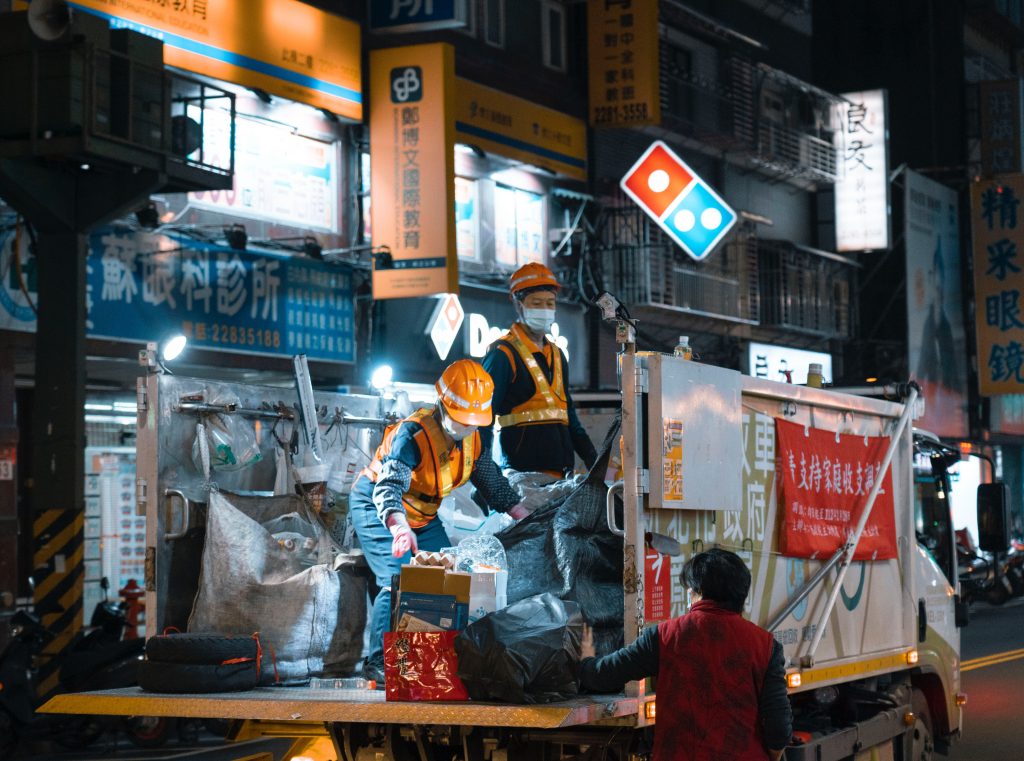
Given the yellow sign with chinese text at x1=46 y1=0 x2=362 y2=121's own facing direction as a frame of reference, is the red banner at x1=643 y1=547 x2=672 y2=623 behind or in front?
in front

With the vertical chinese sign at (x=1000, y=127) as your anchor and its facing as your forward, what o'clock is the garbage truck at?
The garbage truck is roughly at 12 o'clock from the vertical chinese sign.

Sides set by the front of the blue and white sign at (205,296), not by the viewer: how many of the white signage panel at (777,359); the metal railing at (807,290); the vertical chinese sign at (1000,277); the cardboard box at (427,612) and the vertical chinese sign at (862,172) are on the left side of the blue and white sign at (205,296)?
4

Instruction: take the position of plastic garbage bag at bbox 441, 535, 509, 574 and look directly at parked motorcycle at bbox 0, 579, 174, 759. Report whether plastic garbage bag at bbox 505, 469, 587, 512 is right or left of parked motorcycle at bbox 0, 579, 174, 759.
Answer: right

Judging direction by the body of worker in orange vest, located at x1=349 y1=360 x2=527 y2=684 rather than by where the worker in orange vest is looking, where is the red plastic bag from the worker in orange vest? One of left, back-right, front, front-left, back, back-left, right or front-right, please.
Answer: front-right

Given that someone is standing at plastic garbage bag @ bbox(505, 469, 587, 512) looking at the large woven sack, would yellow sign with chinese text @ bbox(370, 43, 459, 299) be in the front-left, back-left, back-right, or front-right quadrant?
back-right

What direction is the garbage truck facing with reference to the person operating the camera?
facing away from the viewer and to the right of the viewer

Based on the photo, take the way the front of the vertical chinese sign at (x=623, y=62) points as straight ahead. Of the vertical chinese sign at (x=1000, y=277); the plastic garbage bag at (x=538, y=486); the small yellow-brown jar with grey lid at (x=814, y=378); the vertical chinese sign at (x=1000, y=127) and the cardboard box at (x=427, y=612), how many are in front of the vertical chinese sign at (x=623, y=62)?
3

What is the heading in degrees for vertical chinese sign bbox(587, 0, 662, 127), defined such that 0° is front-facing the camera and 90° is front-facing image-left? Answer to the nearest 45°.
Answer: approximately 0°

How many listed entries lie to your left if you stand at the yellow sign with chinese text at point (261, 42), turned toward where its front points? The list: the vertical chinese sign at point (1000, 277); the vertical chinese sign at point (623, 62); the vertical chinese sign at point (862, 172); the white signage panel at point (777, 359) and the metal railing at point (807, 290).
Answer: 5

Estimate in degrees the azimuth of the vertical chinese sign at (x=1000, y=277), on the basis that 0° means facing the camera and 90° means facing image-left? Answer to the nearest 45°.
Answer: approximately 0°

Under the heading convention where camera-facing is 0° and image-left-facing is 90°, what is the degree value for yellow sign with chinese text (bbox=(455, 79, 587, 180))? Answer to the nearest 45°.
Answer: approximately 315°

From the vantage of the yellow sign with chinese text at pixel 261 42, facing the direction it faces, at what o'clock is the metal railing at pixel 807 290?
The metal railing is roughly at 9 o'clock from the yellow sign with chinese text.

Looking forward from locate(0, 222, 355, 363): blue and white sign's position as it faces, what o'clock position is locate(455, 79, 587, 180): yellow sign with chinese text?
The yellow sign with chinese text is roughly at 9 o'clock from the blue and white sign.

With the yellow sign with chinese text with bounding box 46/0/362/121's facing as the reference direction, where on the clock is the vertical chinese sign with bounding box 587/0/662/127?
The vertical chinese sign is roughly at 9 o'clock from the yellow sign with chinese text.
